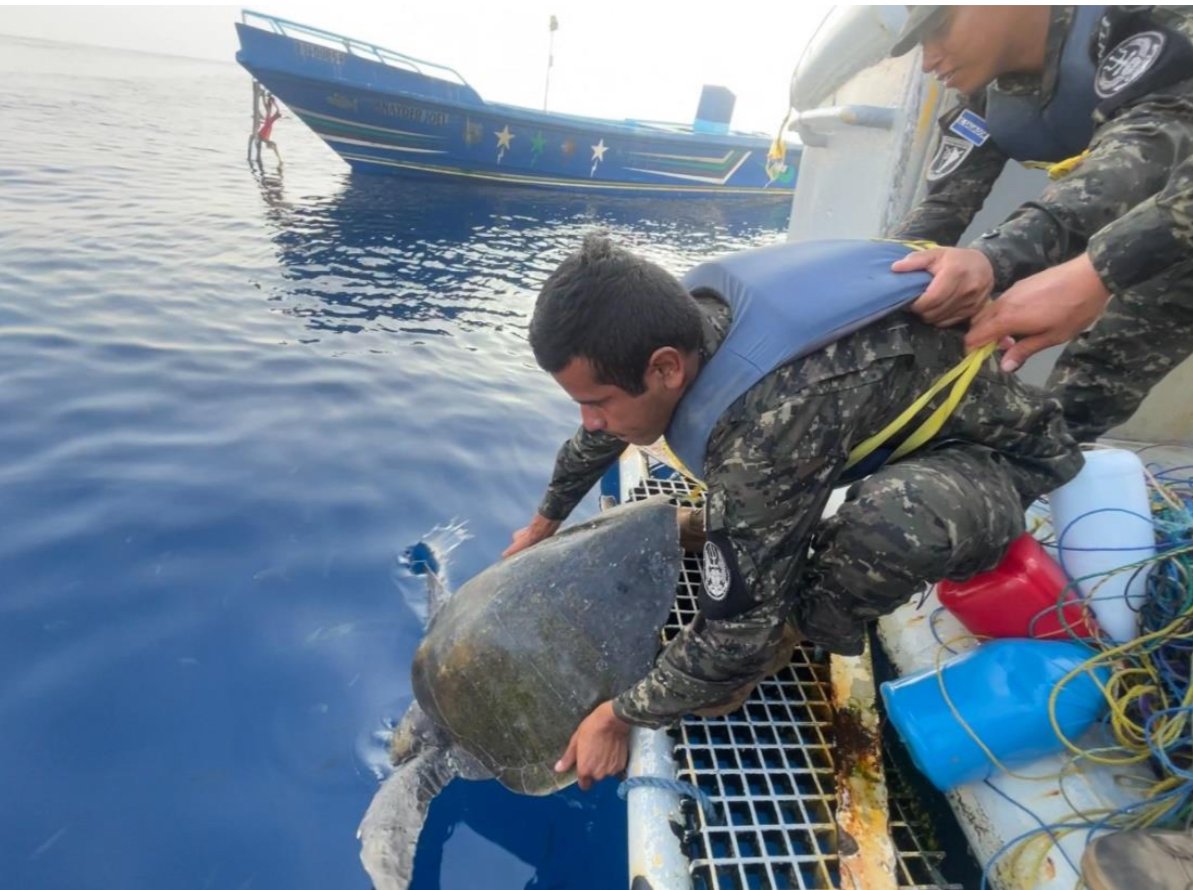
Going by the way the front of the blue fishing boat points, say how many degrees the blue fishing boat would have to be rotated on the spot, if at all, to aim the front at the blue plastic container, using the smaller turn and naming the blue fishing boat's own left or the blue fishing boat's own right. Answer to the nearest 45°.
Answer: approximately 90° to the blue fishing boat's own left

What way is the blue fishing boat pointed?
to the viewer's left

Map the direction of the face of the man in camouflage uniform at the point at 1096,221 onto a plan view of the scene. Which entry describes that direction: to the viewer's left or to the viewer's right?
to the viewer's left

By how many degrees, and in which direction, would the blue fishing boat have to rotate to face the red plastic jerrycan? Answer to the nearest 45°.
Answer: approximately 90° to its left

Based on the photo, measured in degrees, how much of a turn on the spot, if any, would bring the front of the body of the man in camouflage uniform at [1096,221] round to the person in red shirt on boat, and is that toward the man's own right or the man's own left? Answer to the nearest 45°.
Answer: approximately 45° to the man's own right

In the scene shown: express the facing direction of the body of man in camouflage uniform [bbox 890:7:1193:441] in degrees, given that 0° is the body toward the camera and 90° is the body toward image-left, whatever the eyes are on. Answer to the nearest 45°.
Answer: approximately 90°

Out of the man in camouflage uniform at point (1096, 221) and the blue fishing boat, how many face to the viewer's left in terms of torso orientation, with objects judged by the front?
2

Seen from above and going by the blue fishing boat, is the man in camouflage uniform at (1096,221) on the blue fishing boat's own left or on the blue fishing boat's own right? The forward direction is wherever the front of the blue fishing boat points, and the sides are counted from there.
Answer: on the blue fishing boat's own left
